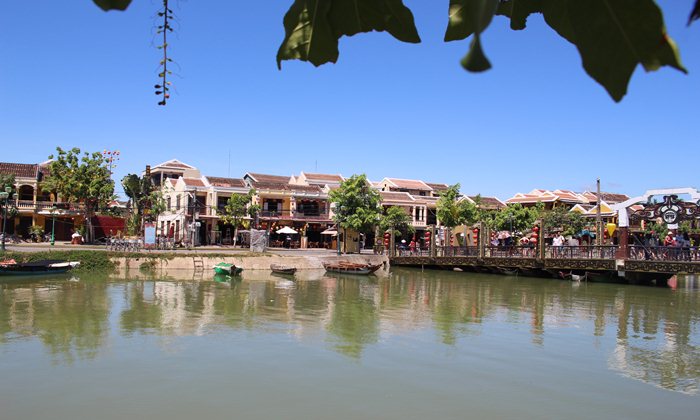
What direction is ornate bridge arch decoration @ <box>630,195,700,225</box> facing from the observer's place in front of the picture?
facing the viewer

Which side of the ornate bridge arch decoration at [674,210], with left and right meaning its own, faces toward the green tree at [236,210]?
right

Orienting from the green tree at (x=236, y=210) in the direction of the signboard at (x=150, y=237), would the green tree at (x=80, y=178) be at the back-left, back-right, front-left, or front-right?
front-right
